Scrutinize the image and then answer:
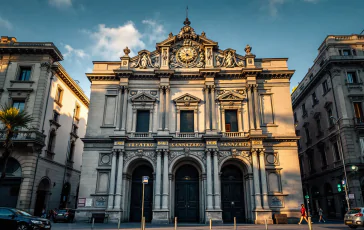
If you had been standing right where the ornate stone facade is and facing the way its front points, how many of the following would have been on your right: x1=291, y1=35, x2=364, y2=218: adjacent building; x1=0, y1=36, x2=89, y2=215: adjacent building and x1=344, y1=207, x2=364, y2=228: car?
1

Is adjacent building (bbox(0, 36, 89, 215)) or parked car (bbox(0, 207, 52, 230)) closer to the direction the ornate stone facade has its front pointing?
the parked car

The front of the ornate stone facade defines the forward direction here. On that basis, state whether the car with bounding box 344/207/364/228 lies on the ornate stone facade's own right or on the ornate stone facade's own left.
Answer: on the ornate stone facade's own left

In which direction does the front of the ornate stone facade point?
toward the camera

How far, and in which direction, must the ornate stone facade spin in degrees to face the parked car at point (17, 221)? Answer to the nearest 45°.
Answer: approximately 45° to its right

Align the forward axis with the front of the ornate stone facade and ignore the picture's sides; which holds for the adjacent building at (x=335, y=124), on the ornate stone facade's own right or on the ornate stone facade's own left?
on the ornate stone facade's own left

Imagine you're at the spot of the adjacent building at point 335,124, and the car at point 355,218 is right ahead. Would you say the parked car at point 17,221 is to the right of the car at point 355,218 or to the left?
right

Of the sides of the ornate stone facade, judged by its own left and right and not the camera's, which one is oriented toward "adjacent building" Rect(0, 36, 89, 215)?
right
